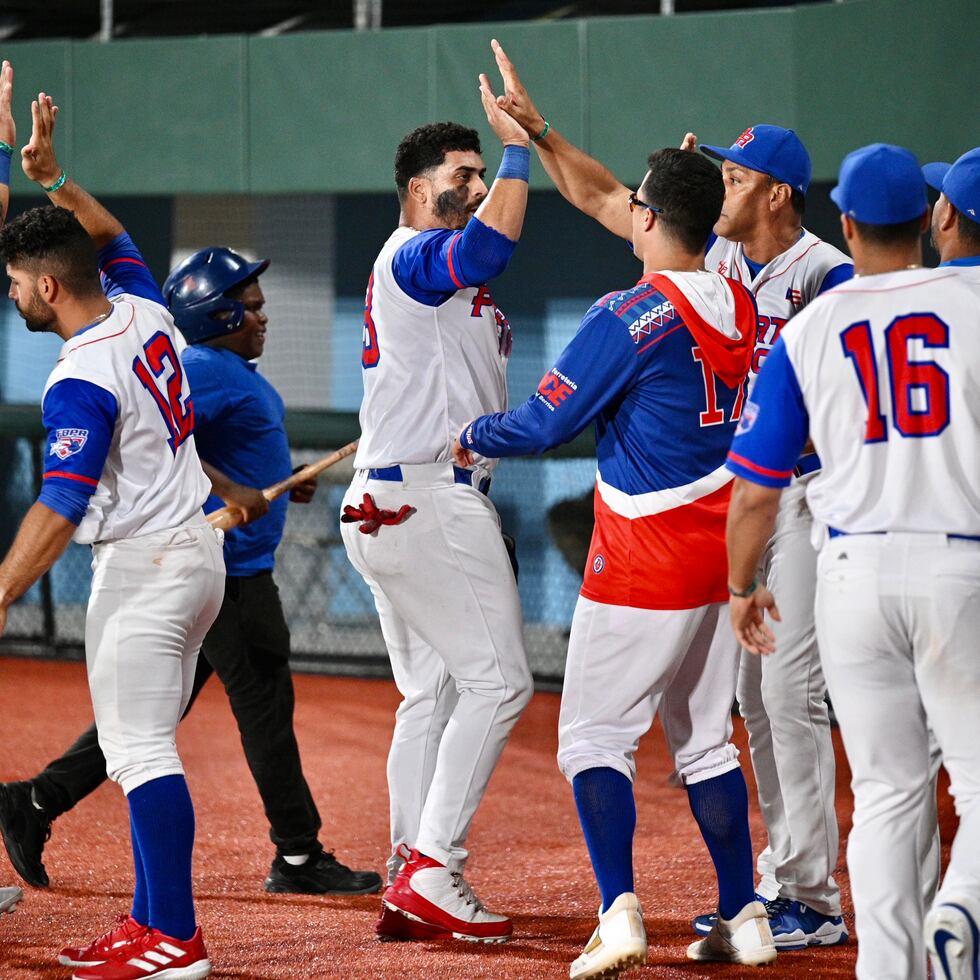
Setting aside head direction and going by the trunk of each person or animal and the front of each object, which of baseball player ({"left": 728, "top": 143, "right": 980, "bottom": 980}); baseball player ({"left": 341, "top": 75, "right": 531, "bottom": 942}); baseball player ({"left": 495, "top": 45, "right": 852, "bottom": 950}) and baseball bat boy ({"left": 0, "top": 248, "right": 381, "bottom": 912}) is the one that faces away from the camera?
baseball player ({"left": 728, "top": 143, "right": 980, "bottom": 980})

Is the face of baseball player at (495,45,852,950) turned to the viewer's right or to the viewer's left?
to the viewer's left

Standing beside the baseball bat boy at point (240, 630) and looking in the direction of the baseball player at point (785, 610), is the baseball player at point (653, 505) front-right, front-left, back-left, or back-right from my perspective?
front-right

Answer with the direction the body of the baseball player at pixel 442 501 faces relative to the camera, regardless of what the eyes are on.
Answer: to the viewer's right

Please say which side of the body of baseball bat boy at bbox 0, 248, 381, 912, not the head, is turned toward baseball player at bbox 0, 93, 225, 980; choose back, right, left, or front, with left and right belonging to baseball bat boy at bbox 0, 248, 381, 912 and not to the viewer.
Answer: right

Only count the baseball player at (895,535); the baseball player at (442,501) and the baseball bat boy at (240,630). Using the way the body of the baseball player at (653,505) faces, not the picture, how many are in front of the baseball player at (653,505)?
2

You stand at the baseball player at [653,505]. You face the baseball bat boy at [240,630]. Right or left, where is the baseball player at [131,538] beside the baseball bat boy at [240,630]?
left

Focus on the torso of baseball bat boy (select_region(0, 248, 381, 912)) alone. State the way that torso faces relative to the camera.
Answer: to the viewer's right

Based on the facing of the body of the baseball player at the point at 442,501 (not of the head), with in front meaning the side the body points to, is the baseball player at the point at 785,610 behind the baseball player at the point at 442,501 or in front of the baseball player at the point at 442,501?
in front

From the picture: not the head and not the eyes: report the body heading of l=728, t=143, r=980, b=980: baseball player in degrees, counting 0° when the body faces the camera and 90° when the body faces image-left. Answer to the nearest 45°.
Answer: approximately 180°

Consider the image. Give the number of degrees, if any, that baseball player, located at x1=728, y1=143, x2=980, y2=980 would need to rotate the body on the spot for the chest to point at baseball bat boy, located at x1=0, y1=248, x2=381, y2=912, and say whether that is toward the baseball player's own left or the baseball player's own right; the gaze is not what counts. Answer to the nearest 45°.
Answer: approximately 45° to the baseball player's own left

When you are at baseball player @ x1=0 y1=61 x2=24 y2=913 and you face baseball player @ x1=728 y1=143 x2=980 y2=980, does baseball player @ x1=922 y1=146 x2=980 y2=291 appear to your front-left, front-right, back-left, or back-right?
front-left

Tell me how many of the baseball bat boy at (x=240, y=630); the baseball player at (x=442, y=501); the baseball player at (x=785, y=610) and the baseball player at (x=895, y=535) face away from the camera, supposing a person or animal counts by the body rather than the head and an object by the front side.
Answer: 1

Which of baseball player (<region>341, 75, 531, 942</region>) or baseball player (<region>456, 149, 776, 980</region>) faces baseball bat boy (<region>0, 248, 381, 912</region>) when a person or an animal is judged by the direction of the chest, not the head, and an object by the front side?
baseball player (<region>456, 149, 776, 980</region>)

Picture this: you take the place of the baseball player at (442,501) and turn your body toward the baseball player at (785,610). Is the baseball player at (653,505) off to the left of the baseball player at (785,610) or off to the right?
right

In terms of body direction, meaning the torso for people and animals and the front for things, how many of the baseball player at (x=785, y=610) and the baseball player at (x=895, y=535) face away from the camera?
1

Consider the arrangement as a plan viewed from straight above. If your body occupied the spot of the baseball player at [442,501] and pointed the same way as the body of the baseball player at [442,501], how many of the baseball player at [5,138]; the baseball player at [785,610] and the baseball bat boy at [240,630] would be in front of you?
1

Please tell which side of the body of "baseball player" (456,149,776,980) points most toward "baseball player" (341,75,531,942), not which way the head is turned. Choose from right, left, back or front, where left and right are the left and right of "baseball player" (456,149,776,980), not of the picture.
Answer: front
